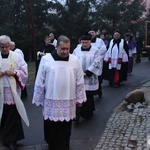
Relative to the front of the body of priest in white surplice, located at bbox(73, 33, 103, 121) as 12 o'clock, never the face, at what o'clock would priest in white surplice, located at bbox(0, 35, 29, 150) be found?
priest in white surplice, located at bbox(0, 35, 29, 150) is roughly at 12 o'clock from priest in white surplice, located at bbox(73, 33, 103, 121).

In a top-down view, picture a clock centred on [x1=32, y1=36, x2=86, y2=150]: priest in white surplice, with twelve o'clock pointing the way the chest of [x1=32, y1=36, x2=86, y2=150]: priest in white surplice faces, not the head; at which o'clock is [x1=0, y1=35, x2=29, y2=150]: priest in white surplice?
[x1=0, y1=35, x2=29, y2=150]: priest in white surplice is roughly at 4 o'clock from [x1=32, y1=36, x2=86, y2=150]: priest in white surplice.

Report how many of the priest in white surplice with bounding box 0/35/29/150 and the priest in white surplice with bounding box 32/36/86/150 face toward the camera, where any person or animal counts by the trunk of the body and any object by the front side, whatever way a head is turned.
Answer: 2

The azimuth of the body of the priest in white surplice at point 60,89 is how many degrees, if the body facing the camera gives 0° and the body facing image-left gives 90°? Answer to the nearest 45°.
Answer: approximately 0°

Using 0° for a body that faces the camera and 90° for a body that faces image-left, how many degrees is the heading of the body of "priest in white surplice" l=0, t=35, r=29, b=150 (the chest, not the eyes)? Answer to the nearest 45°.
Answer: approximately 0°

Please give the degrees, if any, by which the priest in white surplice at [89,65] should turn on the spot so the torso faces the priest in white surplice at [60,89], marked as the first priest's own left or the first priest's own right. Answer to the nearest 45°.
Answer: approximately 45° to the first priest's own left

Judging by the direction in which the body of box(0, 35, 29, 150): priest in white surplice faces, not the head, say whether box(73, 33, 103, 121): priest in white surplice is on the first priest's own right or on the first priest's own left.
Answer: on the first priest's own left

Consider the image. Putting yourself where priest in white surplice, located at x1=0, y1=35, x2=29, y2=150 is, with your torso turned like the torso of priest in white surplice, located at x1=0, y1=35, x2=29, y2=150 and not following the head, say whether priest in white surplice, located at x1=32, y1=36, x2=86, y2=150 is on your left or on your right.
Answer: on your left
